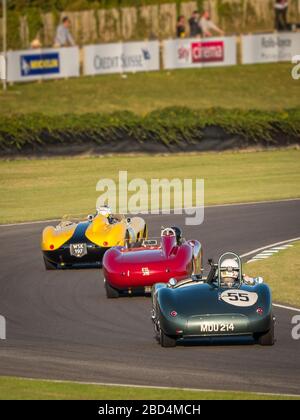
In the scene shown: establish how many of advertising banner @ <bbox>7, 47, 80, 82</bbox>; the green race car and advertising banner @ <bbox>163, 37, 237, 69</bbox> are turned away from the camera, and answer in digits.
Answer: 1

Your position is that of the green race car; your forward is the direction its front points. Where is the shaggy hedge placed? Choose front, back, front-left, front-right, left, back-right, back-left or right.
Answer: front

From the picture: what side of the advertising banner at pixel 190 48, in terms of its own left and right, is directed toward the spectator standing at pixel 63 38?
right

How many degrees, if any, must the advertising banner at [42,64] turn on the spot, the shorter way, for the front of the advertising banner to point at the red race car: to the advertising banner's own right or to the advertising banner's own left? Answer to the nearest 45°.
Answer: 0° — it already faces it

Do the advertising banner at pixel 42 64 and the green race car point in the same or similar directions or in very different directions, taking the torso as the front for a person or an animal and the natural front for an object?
very different directions

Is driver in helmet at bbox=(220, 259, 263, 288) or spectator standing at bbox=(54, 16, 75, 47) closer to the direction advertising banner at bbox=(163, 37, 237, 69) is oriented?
the driver in helmet

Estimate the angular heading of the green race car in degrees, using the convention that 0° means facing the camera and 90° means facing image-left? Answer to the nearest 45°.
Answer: approximately 180°

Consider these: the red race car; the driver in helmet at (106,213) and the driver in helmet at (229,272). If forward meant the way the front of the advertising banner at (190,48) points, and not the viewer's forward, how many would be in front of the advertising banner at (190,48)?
3

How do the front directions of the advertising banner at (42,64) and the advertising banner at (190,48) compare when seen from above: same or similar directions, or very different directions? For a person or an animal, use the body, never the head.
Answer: same or similar directions

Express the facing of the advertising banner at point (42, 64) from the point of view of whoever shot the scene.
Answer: facing the viewer

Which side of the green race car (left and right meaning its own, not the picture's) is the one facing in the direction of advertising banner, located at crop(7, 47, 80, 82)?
front

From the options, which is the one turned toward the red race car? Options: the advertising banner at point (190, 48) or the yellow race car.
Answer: the advertising banner

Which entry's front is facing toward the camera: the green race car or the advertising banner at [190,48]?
the advertising banner

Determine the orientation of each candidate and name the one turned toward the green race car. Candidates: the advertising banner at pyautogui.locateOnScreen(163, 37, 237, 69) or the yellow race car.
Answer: the advertising banner

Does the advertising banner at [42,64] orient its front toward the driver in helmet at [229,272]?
yes

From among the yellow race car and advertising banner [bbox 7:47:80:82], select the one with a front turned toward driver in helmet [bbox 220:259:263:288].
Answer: the advertising banner

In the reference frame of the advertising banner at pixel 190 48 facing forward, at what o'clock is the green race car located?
The green race car is roughly at 12 o'clock from the advertising banner.
